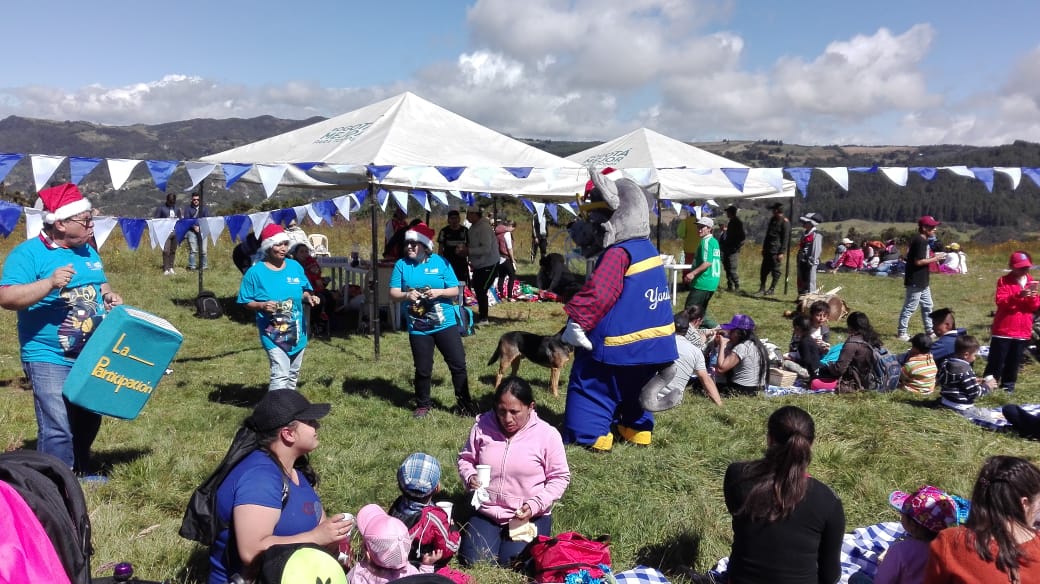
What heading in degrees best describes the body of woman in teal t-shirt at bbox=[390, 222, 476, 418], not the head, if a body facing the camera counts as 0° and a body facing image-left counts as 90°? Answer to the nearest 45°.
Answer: approximately 0°

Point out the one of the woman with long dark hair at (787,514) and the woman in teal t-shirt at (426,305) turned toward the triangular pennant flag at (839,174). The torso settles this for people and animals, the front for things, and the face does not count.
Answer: the woman with long dark hair

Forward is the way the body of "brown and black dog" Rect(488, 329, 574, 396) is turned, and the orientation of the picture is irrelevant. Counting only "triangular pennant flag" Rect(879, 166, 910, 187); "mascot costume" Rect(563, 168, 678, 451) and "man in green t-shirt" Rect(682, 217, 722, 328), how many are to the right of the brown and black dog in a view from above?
1

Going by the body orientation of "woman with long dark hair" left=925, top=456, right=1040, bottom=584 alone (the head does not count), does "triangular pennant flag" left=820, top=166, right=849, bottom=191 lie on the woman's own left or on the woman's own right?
on the woman's own left

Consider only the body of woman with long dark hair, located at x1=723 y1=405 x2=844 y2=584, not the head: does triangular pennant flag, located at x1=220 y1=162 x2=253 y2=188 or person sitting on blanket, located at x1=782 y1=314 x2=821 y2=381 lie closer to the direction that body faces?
the person sitting on blanket

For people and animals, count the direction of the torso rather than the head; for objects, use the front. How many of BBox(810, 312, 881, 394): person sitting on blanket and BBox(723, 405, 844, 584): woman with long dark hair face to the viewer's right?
0

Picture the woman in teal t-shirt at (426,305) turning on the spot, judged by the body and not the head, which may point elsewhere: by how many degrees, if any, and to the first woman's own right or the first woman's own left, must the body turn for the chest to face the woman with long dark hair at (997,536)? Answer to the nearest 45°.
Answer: approximately 45° to the first woman's own left

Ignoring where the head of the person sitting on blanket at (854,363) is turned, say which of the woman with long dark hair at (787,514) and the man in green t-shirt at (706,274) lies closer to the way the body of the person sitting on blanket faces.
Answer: the man in green t-shirt

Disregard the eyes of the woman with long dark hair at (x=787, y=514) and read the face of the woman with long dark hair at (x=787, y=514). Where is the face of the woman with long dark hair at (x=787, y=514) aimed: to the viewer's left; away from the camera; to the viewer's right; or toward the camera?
away from the camera

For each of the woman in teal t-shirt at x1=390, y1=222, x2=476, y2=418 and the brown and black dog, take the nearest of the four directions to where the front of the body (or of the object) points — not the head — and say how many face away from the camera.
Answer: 0

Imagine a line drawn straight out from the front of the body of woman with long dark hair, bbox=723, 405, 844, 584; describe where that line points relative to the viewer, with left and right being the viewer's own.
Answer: facing away from the viewer

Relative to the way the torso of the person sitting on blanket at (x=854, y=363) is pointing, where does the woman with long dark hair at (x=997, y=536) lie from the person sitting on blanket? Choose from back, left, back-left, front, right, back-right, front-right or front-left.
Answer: back-left

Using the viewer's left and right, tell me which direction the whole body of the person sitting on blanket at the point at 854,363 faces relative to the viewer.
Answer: facing away from the viewer and to the left of the viewer
